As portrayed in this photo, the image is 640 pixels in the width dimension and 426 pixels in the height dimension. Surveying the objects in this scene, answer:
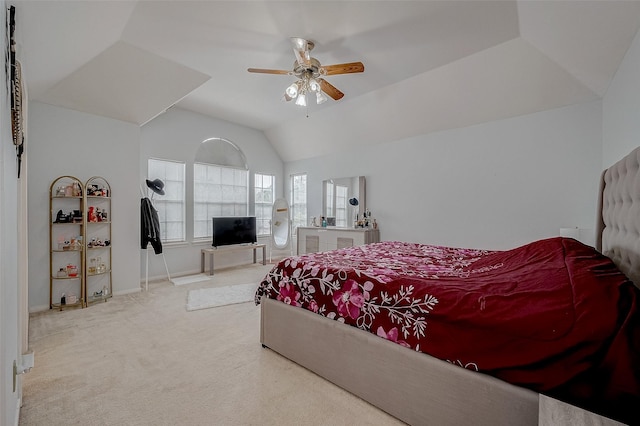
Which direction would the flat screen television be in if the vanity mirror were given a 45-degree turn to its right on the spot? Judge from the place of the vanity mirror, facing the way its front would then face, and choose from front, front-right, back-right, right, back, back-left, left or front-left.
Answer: front

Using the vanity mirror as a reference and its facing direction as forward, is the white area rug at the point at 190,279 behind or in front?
in front

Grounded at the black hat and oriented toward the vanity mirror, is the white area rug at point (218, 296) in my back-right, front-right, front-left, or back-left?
front-right

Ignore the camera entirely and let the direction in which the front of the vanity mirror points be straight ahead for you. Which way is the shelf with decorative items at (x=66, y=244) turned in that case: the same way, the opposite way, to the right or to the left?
to the left

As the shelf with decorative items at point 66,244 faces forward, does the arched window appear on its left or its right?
on its left

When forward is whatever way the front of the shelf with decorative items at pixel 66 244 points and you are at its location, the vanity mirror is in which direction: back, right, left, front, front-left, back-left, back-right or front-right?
left

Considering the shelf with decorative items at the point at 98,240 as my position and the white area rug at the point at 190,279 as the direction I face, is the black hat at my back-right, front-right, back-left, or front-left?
front-left

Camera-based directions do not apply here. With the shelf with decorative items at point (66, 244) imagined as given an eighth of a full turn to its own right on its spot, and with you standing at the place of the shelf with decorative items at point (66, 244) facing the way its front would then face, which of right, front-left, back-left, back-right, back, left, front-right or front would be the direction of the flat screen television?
back-left

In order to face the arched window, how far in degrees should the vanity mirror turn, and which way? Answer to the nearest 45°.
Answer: approximately 45° to its right

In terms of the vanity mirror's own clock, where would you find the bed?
The bed is roughly at 10 o'clock from the vanity mirror.

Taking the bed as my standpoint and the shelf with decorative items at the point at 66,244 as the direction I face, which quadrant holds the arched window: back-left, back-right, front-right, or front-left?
front-right

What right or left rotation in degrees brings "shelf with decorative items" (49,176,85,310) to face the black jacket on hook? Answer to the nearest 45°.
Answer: approximately 90° to its left
